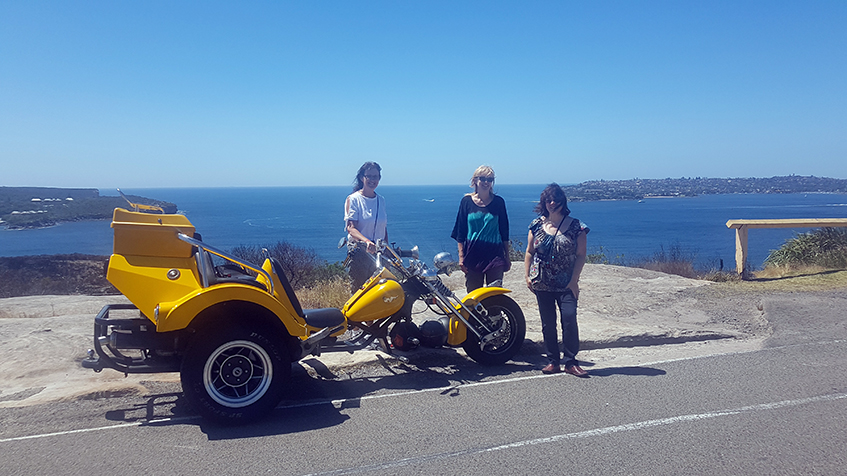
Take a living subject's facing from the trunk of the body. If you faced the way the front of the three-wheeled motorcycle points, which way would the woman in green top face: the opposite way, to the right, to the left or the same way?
to the right

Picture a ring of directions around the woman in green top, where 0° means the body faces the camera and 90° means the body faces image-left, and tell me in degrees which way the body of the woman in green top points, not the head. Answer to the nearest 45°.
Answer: approximately 0°

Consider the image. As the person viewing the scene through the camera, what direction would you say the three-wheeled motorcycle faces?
facing to the right of the viewer

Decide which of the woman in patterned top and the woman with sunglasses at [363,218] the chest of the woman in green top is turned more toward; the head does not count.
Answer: the woman in patterned top

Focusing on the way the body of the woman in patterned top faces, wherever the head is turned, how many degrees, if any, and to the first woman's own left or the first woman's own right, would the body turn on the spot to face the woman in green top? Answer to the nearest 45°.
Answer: approximately 135° to the first woman's own right

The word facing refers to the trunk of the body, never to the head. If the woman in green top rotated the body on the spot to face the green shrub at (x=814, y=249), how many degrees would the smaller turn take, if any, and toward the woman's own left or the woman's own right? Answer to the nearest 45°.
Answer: approximately 135° to the woman's own left

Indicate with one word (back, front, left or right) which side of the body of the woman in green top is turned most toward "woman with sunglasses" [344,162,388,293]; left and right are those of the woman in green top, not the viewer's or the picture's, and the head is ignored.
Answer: right

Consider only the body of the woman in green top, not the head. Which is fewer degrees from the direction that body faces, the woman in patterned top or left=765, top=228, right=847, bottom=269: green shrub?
the woman in patterned top

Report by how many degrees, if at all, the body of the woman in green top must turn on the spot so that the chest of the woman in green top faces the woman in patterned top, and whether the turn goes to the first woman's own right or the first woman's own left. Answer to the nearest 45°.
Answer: approximately 45° to the first woman's own left
